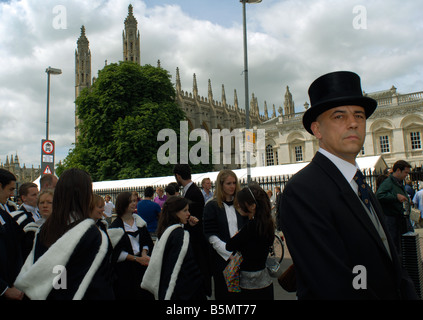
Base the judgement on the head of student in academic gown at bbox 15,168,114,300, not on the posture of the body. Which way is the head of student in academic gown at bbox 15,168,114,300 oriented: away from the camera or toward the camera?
away from the camera

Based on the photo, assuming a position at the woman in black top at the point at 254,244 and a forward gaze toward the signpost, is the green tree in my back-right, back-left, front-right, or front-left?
front-right

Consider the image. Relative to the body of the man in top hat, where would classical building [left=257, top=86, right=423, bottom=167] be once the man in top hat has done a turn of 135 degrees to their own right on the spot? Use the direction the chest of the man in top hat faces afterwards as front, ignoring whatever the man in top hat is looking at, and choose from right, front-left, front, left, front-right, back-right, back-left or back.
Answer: right

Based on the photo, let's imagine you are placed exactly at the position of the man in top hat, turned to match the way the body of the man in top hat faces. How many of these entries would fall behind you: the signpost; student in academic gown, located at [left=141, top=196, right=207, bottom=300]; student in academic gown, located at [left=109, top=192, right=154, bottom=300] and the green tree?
4

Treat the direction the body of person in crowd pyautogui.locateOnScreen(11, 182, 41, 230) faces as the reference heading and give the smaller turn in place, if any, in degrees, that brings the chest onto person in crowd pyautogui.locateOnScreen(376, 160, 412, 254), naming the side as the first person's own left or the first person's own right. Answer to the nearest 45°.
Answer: approximately 45° to the first person's own left

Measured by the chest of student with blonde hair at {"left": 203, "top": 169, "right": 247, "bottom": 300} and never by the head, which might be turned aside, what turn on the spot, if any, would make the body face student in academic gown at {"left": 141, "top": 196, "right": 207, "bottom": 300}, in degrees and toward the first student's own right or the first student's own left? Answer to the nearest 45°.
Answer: approximately 90° to the first student's own right

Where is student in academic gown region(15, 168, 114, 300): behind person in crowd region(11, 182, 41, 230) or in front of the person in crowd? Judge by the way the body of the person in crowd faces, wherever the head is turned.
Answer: in front

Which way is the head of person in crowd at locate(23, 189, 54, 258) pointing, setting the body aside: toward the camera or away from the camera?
toward the camera

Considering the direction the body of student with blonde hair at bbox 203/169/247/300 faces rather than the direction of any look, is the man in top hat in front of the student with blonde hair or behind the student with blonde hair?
in front

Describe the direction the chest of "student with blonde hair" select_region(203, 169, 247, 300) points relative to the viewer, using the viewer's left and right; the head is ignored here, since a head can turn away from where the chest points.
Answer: facing the viewer and to the right of the viewer

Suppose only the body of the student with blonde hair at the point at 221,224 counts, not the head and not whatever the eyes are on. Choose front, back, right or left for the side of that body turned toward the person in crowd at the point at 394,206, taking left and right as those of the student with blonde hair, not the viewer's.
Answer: left

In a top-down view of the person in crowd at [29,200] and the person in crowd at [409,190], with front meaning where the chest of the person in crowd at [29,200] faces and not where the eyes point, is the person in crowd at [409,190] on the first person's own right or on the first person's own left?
on the first person's own left
